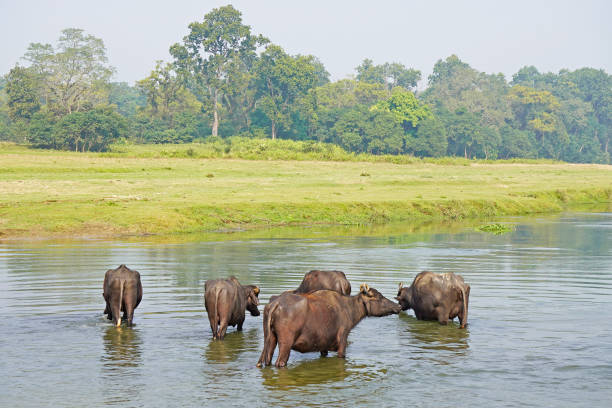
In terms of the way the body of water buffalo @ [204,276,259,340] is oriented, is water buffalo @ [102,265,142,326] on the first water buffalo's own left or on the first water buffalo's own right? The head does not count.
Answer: on the first water buffalo's own left

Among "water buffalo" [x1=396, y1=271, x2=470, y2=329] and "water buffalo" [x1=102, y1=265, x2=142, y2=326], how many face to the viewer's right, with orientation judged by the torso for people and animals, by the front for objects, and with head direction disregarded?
0

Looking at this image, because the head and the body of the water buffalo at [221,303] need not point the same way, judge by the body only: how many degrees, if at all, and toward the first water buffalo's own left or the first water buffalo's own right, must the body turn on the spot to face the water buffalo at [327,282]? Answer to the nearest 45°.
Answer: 0° — it already faces it

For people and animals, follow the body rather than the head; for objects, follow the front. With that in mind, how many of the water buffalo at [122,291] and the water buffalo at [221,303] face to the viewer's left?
0

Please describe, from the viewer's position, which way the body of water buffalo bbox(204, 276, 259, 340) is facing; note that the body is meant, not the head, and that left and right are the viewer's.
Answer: facing away from the viewer and to the right of the viewer

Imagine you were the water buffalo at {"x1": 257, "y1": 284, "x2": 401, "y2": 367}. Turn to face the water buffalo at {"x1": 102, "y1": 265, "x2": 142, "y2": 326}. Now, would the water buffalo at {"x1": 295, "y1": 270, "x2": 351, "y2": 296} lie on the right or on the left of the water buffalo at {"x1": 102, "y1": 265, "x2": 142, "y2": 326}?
right

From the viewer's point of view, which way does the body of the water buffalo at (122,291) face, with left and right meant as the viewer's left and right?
facing away from the viewer

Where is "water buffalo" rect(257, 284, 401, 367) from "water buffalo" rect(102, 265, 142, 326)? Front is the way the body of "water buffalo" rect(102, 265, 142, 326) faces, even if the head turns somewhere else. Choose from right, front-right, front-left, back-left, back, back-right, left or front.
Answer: back-right

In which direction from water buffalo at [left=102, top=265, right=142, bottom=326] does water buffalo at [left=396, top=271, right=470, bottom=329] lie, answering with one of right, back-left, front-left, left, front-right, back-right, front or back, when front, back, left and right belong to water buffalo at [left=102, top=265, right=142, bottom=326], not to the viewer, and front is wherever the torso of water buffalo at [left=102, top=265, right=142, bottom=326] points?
right

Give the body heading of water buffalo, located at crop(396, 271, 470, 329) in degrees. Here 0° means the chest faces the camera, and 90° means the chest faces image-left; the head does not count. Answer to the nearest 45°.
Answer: approximately 135°

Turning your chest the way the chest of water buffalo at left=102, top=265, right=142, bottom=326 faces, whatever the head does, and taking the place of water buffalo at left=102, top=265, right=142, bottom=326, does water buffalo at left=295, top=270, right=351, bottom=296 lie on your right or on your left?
on your right
